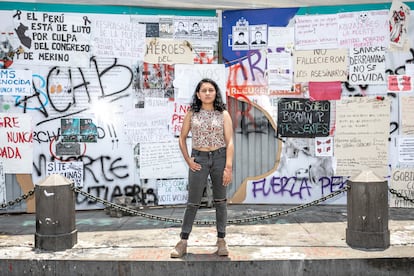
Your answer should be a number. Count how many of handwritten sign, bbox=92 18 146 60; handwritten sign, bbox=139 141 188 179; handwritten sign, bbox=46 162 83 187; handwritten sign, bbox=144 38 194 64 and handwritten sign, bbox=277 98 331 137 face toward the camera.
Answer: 5

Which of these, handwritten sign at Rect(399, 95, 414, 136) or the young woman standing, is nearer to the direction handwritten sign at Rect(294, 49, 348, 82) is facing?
the young woman standing

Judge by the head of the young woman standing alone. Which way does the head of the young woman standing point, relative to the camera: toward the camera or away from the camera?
toward the camera

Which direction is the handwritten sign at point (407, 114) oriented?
toward the camera

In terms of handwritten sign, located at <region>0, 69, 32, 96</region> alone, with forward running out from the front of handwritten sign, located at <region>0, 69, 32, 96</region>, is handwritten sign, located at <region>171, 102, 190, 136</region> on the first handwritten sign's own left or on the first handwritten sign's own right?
on the first handwritten sign's own left

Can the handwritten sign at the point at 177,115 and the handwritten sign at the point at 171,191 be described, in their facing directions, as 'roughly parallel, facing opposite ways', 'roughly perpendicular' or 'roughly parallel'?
roughly parallel

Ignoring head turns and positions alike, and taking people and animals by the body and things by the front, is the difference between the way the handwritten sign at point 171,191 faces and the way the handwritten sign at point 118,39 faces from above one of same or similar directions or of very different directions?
same or similar directions

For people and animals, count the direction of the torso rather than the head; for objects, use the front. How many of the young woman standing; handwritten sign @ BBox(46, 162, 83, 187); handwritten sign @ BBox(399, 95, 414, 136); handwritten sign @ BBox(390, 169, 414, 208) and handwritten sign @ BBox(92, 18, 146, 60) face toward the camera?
5

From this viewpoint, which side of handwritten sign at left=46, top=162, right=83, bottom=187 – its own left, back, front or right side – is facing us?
front

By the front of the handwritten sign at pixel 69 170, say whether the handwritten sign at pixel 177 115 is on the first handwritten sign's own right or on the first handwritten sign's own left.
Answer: on the first handwritten sign's own left

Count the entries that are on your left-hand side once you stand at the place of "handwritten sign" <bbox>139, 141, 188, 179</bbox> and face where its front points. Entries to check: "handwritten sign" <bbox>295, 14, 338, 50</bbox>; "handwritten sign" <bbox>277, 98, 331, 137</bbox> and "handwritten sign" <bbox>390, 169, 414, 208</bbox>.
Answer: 3

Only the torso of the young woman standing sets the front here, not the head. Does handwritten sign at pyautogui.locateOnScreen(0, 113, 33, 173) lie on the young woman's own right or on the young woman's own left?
on the young woman's own right

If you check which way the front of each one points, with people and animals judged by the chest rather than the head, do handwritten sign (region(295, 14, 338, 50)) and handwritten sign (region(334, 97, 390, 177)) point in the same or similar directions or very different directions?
same or similar directions

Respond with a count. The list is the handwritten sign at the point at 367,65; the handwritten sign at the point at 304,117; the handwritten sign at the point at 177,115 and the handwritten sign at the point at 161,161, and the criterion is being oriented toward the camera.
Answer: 4

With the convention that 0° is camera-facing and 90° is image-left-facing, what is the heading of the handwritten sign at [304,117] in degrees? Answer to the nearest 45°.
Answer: approximately 0°

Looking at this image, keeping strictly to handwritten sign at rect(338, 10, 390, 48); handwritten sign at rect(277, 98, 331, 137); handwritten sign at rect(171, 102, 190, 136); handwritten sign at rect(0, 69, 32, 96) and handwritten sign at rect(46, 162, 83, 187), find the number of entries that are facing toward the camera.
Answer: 5

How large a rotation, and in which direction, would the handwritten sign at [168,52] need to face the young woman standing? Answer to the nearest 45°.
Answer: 0° — it already faces them
